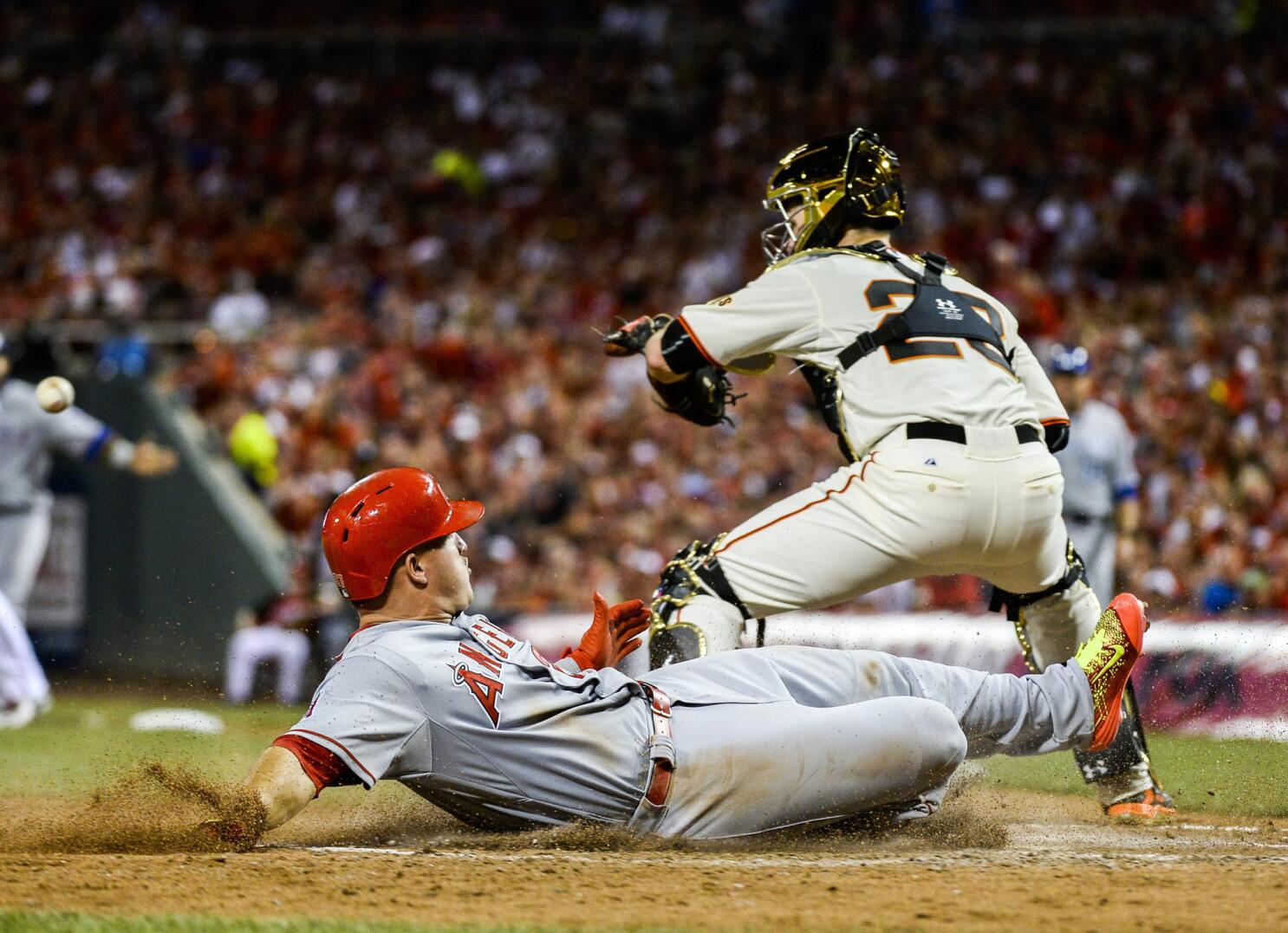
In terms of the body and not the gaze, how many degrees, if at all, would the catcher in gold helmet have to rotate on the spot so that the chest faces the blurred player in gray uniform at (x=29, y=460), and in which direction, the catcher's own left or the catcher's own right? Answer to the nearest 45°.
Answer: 0° — they already face them

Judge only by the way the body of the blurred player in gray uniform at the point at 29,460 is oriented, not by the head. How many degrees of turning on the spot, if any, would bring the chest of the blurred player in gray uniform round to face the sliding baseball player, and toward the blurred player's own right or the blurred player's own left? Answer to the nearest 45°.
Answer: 0° — they already face them

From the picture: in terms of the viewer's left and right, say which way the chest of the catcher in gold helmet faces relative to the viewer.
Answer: facing away from the viewer and to the left of the viewer

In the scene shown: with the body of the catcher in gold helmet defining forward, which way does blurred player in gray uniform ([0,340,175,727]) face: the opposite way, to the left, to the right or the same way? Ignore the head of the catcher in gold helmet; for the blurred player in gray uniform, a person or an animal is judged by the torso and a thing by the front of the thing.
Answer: the opposite way

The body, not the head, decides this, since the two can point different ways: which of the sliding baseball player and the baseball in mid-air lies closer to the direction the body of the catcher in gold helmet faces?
the baseball in mid-air

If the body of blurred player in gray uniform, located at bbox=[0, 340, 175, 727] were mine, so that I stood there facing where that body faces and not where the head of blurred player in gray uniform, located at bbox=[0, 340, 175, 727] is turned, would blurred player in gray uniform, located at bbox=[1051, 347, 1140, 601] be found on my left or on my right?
on my left

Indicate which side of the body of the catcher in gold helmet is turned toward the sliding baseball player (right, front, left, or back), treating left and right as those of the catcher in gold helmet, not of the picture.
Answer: left

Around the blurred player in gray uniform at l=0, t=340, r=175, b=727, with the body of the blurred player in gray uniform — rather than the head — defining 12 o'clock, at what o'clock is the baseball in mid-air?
The baseball in mid-air is roughly at 12 o'clock from the blurred player in gray uniform.

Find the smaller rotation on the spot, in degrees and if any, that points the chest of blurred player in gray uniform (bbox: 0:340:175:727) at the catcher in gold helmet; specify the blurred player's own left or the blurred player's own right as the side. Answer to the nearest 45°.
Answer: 0° — they already face them

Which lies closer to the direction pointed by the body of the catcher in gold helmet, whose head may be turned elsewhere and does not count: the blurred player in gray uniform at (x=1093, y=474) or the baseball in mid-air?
the baseball in mid-air

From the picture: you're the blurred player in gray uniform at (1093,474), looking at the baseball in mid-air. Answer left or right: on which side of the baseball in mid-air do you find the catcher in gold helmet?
left
